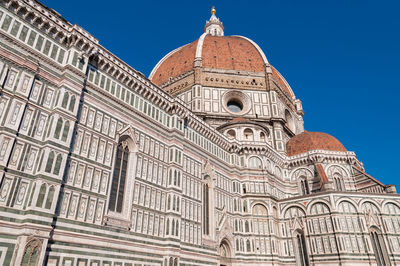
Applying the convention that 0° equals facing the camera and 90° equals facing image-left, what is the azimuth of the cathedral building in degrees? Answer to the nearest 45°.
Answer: approximately 45°
